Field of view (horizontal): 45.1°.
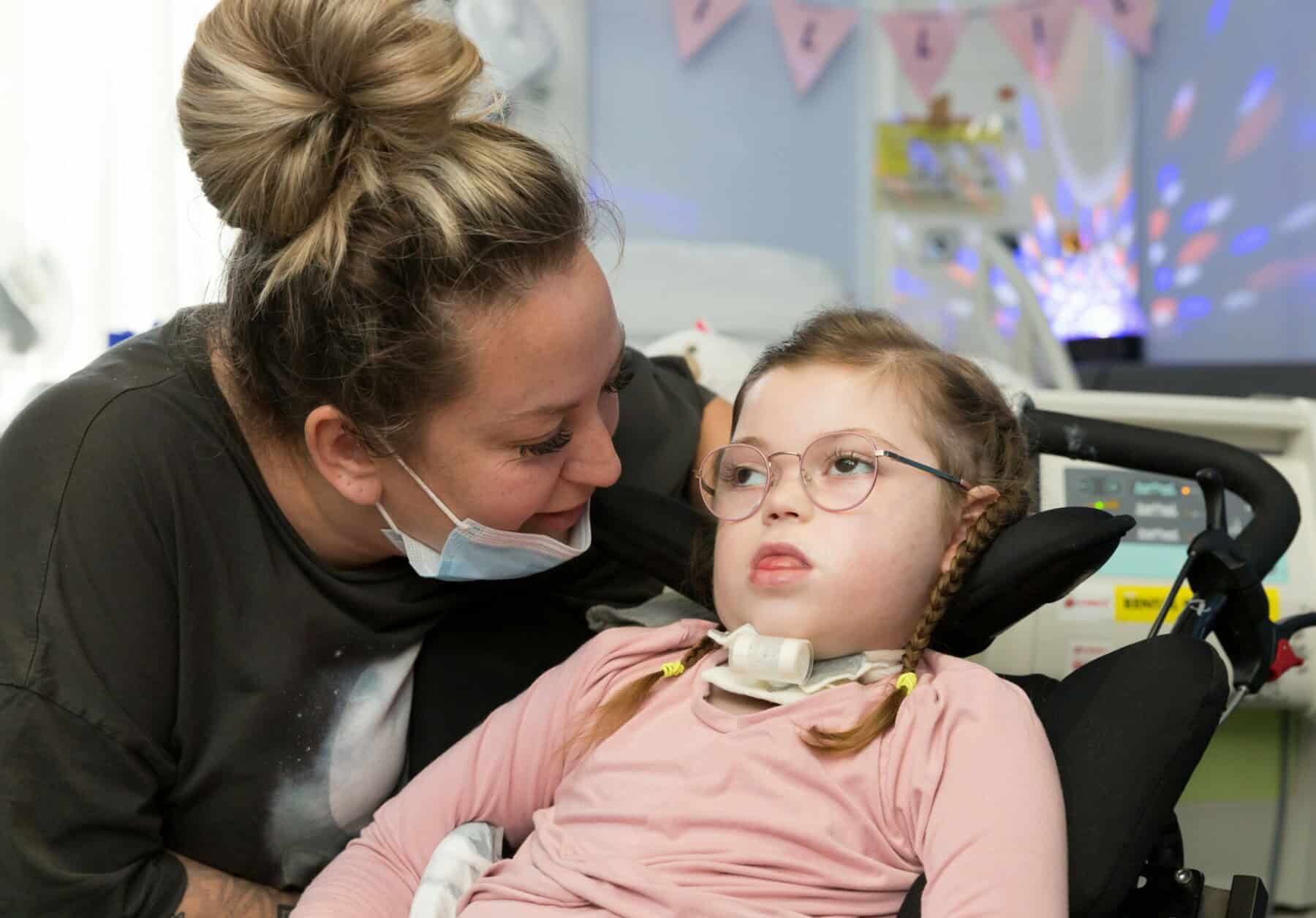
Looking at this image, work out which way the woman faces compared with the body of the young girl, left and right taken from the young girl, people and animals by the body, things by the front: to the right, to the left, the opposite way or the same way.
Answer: to the left

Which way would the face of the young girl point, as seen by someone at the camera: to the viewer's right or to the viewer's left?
to the viewer's left

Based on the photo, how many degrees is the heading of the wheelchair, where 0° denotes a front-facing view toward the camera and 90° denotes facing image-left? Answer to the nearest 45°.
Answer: approximately 45°

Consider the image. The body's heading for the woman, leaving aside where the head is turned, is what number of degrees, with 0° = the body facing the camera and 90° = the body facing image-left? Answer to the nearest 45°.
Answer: approximately 315°

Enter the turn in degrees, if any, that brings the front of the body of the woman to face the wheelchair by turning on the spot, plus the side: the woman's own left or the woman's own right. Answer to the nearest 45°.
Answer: approximately 45° to the woman's own left

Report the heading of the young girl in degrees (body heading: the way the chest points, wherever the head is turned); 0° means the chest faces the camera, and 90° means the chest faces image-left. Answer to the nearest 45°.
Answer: approximately 45°
